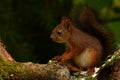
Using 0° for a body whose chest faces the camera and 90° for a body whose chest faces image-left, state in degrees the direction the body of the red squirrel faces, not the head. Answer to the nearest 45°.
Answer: approximately 90°
